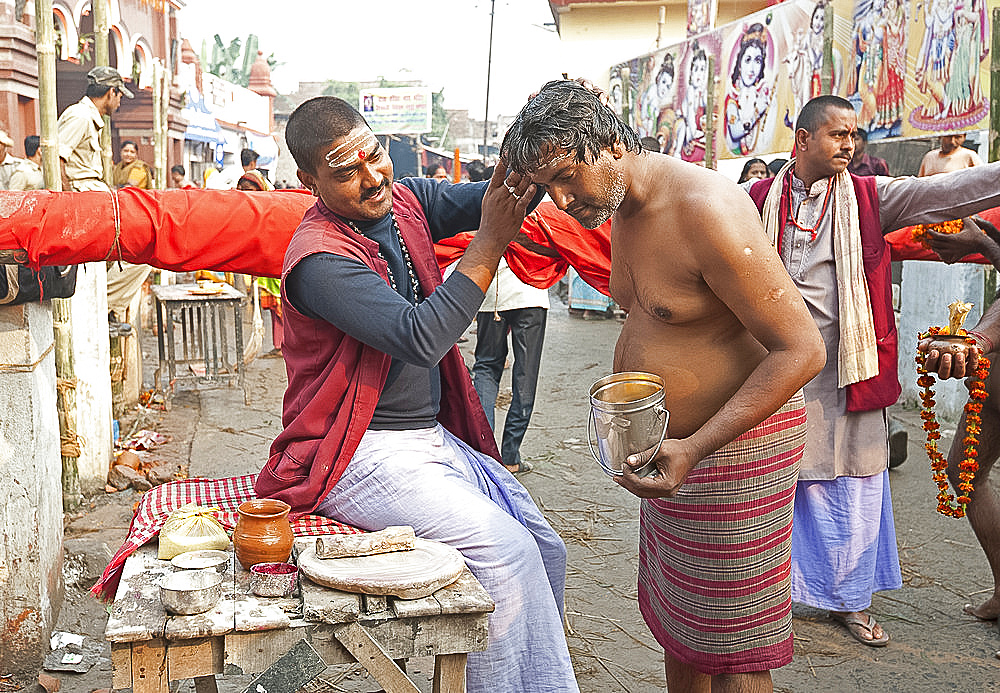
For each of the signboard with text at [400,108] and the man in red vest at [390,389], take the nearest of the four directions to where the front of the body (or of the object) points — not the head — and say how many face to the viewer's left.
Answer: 0

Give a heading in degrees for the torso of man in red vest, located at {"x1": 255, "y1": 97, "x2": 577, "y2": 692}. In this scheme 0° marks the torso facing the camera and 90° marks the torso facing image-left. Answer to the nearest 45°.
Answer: approximately 315°

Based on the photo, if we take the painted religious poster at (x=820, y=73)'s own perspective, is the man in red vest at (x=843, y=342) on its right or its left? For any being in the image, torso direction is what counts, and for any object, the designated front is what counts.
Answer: on its left

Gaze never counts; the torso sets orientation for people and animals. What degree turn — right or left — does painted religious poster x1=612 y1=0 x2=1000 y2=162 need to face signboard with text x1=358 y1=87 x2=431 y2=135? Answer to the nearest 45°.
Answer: approximately 90° to its right

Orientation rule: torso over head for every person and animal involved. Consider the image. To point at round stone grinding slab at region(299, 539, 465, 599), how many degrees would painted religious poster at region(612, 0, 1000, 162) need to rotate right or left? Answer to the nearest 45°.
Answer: approximately 45° to its left

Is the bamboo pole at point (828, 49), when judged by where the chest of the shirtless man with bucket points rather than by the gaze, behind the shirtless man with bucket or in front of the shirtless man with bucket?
behind

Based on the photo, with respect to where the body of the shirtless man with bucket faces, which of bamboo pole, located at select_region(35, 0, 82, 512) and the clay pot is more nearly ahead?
the clay pot

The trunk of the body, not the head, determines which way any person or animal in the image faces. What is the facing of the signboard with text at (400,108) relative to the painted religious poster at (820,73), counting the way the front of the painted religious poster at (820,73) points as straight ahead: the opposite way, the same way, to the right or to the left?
to the left

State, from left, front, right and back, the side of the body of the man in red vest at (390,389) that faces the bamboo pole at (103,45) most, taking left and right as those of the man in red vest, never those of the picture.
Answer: back

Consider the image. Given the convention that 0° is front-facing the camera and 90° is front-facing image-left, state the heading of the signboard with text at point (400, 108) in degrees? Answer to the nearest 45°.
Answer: approximately 0°

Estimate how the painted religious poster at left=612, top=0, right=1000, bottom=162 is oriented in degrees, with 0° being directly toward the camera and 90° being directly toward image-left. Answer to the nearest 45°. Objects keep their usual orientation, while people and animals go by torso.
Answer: approximately 45°
